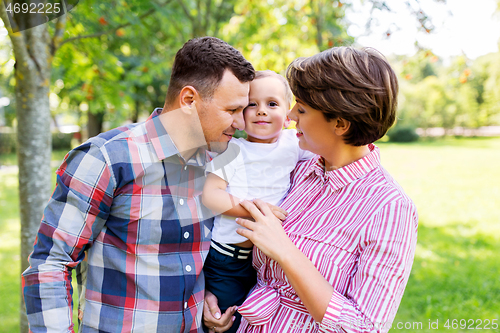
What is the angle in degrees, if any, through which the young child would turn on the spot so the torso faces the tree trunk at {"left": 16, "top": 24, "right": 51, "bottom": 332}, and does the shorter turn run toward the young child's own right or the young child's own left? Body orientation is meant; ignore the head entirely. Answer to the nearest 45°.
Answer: approximately 135° to the young child's own right

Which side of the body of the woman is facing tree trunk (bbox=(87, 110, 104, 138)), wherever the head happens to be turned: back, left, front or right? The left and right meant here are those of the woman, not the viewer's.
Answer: right

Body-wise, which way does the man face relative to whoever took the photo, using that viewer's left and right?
facing the viewer and to the right of the viewer

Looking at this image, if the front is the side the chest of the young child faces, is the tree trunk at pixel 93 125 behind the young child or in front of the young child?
behind

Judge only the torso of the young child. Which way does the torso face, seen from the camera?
toward the camera

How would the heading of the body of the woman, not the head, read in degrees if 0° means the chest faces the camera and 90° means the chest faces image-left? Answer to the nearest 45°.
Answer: approximately 45°

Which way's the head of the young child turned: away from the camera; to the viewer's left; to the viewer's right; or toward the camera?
toward the camera

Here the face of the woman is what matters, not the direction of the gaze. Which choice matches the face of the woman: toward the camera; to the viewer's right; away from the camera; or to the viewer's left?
to the viewer's left
